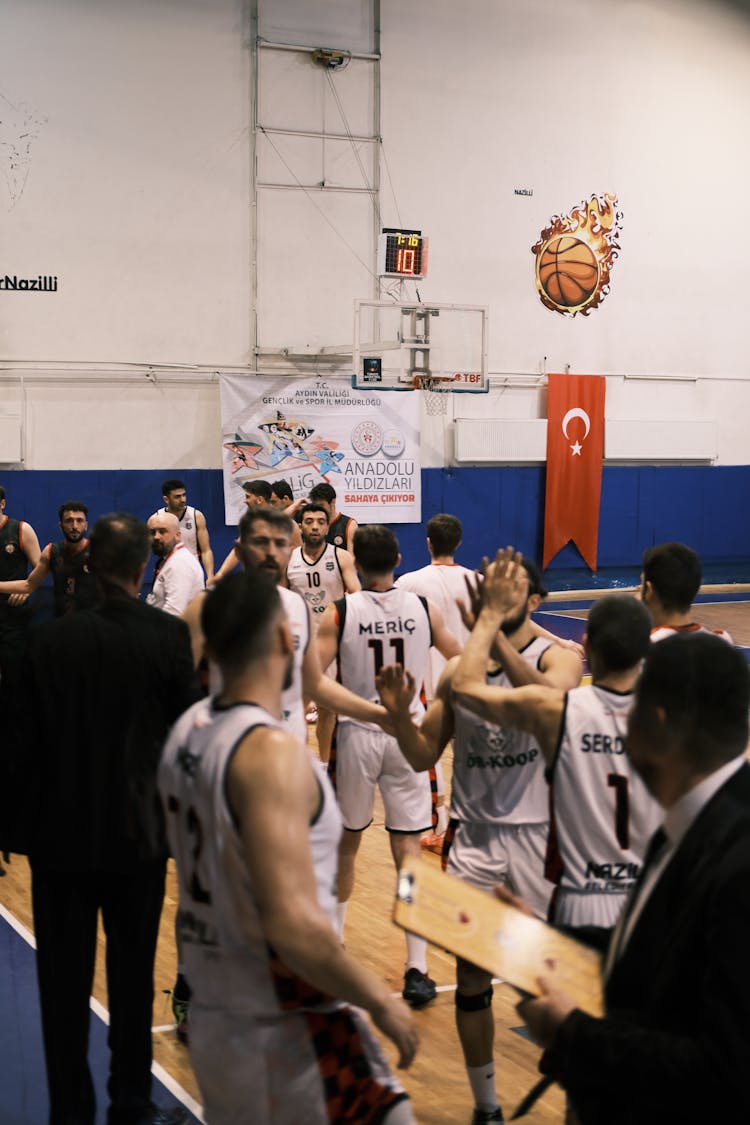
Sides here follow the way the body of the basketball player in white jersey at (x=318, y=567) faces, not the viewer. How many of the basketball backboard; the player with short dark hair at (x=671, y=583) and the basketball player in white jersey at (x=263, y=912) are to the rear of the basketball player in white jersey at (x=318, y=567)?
1

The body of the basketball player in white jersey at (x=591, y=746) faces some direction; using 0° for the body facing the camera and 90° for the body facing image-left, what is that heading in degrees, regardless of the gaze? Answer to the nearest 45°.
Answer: approximately 135°

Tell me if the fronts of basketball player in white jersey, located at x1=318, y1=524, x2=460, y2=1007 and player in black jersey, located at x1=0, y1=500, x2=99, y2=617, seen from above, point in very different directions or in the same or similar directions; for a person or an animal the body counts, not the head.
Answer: very different directions

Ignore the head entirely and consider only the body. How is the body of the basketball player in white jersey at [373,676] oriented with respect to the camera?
away from the camera

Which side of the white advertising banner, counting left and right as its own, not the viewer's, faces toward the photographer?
front

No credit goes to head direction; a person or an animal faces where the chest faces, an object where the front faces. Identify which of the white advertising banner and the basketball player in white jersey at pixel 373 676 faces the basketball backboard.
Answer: the basketball player in white jersey

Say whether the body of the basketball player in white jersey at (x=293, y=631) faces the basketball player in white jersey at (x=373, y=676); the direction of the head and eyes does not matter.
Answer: no

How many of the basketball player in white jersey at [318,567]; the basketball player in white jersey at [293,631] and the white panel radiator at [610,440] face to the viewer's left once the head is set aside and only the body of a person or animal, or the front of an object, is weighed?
0

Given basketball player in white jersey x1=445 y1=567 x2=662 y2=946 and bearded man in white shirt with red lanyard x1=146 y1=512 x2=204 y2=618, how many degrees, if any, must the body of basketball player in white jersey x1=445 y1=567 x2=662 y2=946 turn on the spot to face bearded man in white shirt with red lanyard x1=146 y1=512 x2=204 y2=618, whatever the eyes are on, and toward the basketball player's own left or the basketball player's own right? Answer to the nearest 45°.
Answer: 0° — they already face them

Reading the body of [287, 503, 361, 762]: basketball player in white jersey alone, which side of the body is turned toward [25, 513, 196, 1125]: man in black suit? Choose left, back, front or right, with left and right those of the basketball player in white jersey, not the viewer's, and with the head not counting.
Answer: front

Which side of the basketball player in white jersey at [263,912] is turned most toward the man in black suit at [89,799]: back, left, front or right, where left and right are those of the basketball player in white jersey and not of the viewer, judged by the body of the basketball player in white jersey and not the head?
left

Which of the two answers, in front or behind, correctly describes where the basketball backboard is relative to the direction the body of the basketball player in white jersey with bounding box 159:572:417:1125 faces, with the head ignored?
in front

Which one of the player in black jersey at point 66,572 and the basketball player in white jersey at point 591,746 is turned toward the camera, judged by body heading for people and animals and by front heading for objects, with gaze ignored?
the player in black jersey

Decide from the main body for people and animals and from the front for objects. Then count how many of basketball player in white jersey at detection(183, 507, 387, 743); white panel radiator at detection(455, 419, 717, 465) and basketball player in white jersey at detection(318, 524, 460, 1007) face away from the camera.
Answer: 1

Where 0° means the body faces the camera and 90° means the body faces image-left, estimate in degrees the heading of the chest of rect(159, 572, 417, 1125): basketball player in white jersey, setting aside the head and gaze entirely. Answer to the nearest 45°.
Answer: approximately 225°

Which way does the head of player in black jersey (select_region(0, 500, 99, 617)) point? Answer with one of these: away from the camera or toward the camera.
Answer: toward the camera

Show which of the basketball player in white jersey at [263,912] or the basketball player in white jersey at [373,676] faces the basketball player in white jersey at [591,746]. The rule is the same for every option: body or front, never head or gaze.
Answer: the basketball player in white jersey at [263,912]

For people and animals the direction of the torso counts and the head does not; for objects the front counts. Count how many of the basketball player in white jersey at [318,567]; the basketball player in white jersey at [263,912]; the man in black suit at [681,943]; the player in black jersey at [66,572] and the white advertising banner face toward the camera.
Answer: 3
